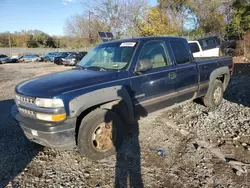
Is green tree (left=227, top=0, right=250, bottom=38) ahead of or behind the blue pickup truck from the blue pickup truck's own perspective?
behind

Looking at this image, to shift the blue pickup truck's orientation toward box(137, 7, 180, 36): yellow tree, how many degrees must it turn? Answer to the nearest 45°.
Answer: approximately 135° to its right

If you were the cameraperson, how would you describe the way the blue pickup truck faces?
facing the viewer and to the left of the viewer
